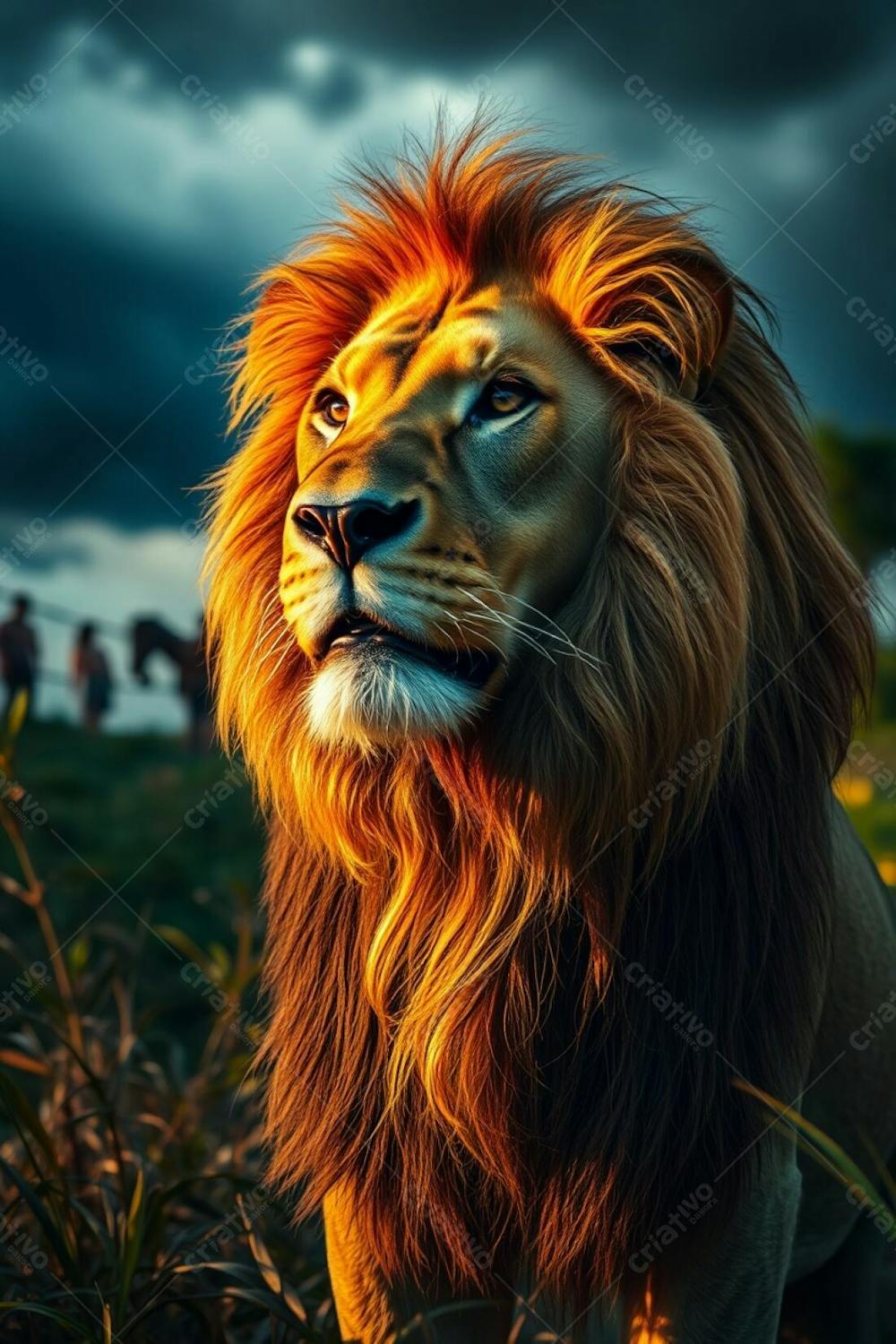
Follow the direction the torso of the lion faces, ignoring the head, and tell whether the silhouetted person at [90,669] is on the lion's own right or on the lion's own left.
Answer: on the lion's own right

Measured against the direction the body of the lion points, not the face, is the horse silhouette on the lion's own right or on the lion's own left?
on the lion's own right

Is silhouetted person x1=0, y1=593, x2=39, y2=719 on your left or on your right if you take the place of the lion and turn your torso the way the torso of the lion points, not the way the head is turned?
on your right

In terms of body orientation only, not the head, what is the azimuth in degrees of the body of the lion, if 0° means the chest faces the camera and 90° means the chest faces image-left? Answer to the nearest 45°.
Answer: approximately 45°
